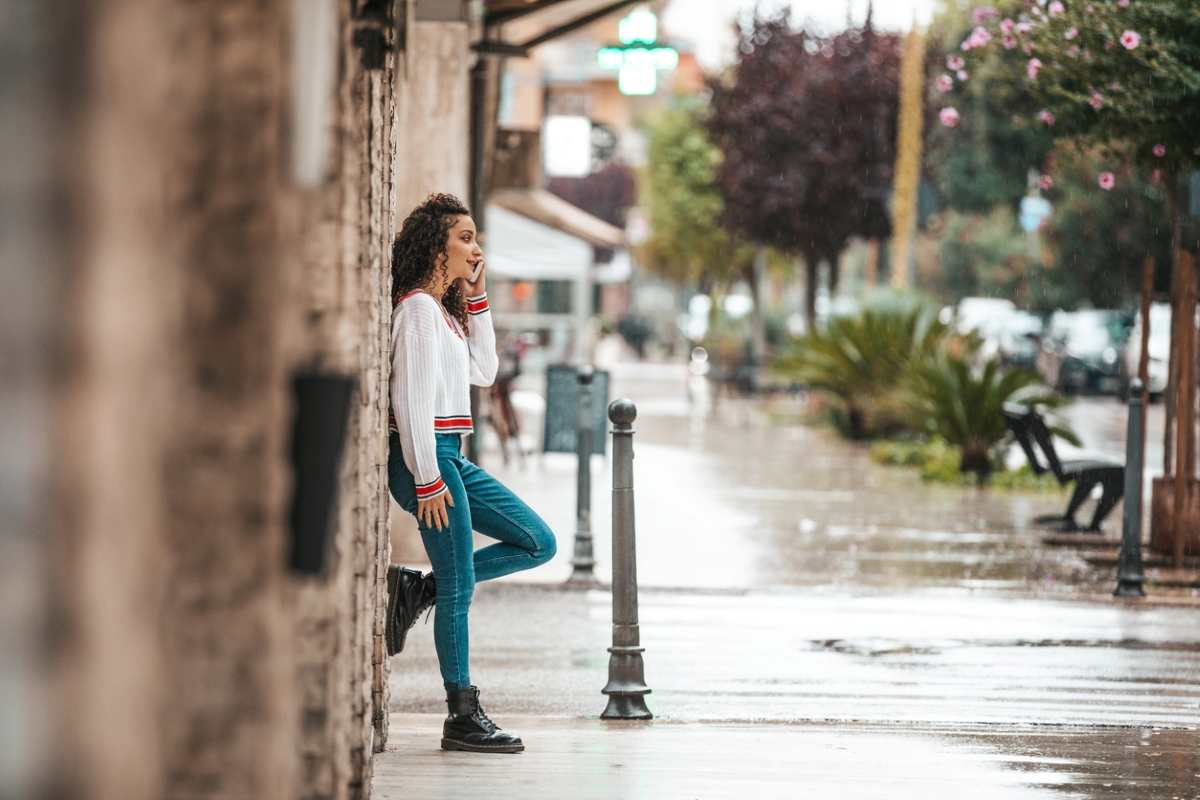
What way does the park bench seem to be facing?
to the viewer's right

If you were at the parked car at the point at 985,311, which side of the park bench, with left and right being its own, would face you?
left

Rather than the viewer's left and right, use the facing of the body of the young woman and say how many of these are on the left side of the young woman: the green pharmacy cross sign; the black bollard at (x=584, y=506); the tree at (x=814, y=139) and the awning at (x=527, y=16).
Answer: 4

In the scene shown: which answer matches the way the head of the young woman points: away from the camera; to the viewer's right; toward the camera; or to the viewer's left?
to the viewer's right

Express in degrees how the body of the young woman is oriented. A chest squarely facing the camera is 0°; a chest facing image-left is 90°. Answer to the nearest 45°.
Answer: approximately 270°

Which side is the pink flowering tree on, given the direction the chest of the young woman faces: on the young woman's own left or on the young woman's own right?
on the young woman's own left

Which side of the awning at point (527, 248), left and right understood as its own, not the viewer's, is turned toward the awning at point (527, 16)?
right

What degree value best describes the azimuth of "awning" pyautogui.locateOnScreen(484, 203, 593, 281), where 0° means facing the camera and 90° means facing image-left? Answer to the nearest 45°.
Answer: approximately 270°

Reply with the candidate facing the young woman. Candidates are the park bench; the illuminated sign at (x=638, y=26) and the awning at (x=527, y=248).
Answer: the illuminated sign

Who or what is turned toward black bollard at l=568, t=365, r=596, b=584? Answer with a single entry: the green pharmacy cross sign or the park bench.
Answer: the green pharmacy cross sign
